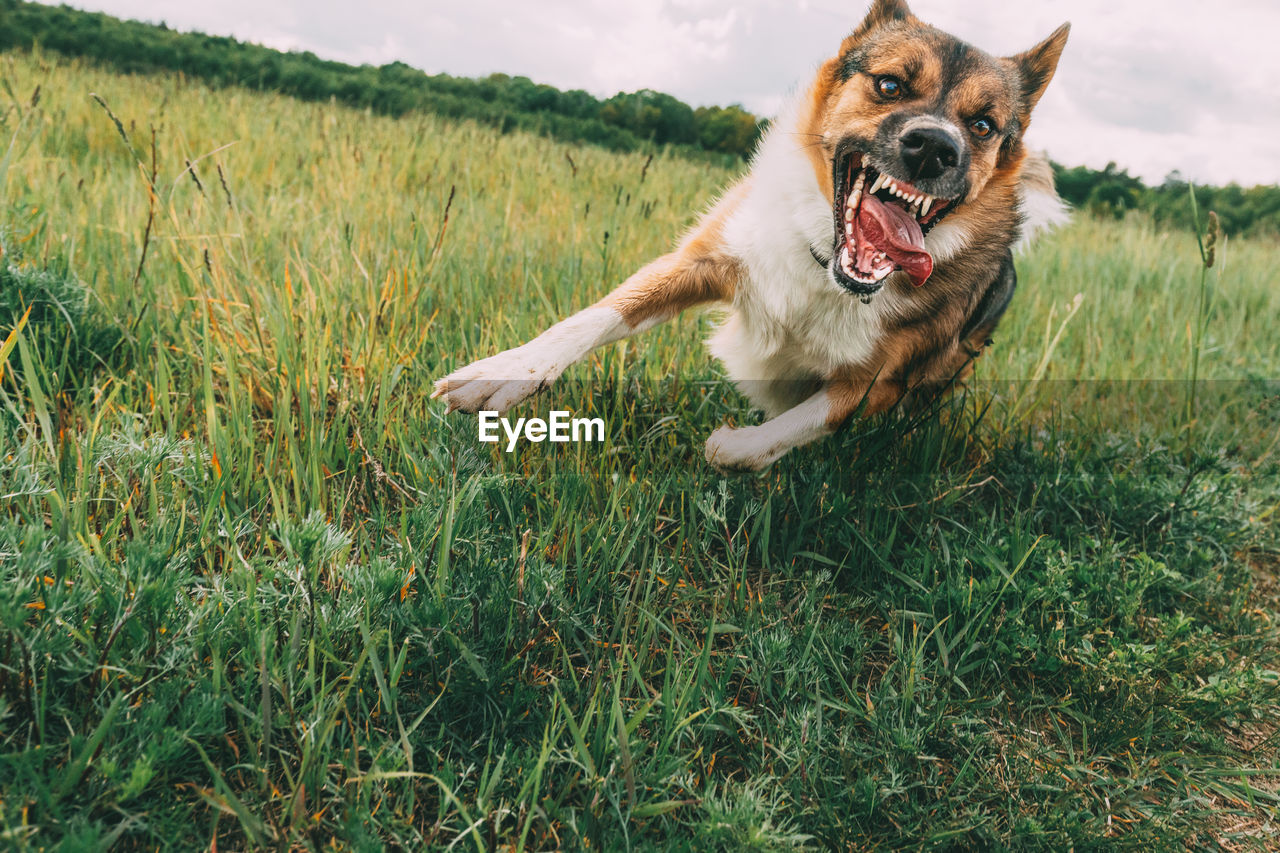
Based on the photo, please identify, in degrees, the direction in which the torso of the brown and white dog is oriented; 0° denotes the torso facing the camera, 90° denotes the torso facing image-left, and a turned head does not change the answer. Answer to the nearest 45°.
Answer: approximately 45°
